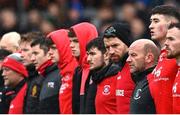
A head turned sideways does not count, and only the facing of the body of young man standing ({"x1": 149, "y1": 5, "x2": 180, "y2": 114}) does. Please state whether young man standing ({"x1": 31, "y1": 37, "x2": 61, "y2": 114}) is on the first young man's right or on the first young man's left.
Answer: on the first young man's right

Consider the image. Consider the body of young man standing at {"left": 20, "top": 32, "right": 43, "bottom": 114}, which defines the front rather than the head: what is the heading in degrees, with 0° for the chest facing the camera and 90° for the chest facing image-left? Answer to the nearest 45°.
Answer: approximately 45°

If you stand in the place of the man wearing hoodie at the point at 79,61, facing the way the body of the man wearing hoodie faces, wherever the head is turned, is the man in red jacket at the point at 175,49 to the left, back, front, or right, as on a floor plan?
left
